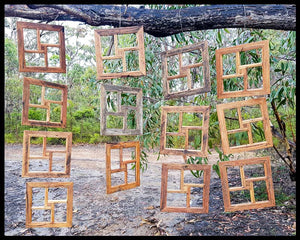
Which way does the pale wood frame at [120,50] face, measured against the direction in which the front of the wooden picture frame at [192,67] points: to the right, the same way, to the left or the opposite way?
the same way

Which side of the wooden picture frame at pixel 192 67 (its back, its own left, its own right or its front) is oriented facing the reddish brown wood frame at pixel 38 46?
right

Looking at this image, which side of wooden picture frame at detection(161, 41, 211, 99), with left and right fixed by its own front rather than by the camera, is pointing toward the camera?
front

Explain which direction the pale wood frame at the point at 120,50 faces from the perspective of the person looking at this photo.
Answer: facing the viewer

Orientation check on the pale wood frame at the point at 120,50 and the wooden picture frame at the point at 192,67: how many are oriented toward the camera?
2
